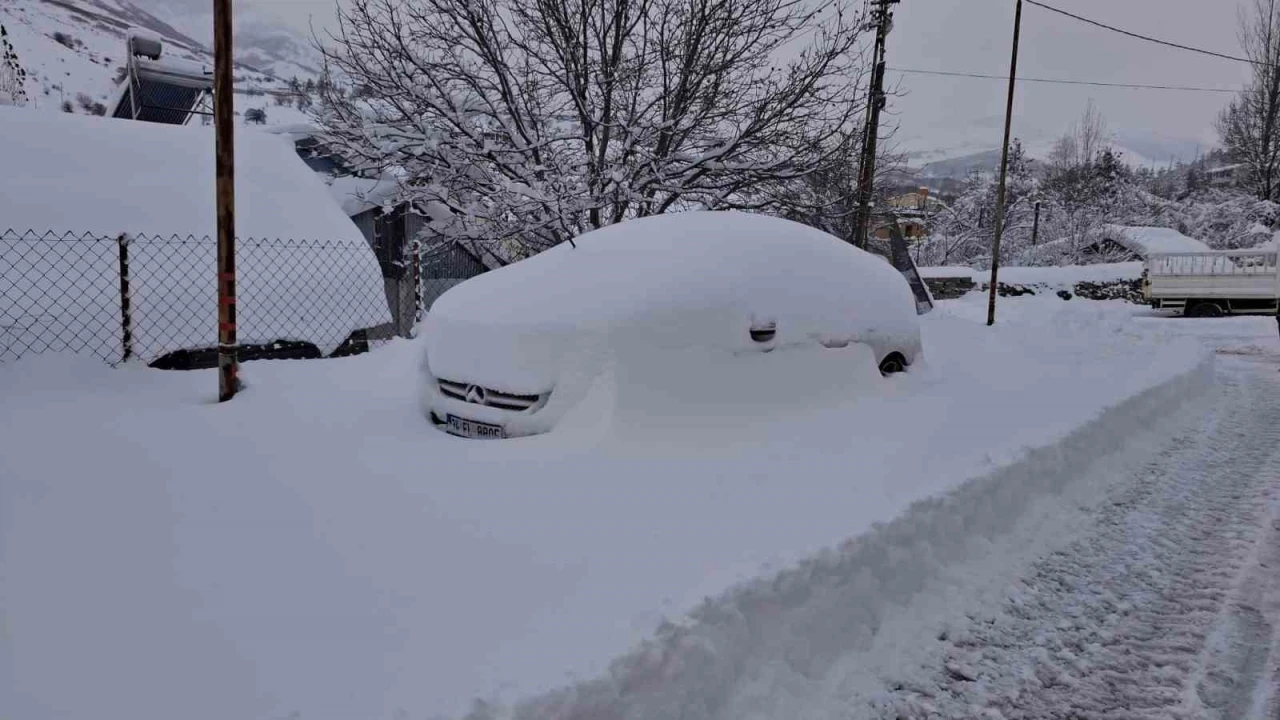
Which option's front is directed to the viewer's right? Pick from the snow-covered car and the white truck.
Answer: the white truck

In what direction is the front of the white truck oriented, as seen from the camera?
facing to the right of the viewer

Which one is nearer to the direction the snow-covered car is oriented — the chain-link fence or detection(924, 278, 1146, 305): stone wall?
the chain-link fence

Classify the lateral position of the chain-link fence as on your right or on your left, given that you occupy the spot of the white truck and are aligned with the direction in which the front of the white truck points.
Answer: on your right

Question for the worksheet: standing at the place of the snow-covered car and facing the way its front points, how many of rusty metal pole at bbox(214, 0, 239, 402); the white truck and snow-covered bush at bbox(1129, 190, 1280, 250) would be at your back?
2

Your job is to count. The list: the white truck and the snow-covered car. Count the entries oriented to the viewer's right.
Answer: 1

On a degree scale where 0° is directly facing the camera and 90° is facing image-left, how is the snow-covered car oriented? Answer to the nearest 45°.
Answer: approximately 45°

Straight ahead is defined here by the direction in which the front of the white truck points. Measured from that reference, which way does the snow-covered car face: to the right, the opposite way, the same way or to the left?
to the right

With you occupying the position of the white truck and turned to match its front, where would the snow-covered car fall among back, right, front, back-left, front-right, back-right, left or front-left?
right

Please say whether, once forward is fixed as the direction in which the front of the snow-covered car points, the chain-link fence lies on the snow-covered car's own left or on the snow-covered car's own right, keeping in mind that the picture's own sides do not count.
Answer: on the snow-covered car's own right

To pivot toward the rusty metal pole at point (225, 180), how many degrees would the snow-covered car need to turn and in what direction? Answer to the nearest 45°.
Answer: approximately 45° to its right
